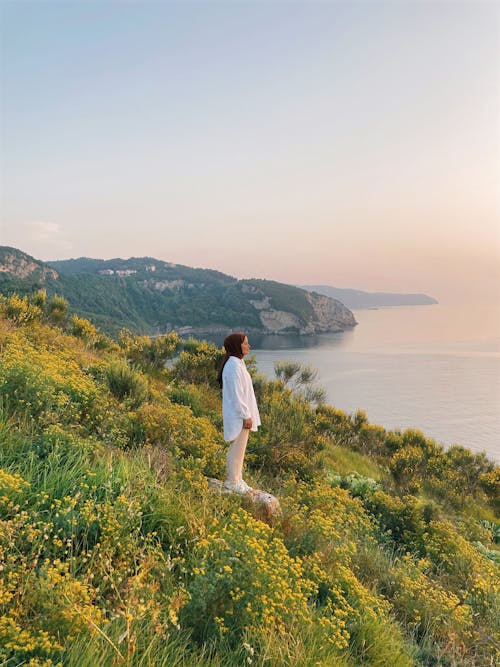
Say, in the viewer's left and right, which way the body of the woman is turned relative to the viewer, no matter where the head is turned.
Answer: facing to the right of the viewer

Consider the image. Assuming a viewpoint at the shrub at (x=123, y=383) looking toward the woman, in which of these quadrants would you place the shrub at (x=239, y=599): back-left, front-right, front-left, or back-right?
front-right

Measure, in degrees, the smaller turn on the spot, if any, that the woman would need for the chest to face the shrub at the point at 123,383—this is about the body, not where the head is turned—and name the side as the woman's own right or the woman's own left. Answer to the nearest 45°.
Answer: approximately 135° to the woman's own left

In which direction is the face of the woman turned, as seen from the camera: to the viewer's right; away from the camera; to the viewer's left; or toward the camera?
to the viewer's right

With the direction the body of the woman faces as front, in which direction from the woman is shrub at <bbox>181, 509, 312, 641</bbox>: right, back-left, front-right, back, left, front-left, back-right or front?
right

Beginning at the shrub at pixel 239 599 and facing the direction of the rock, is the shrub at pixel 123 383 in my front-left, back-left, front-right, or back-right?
front-left
